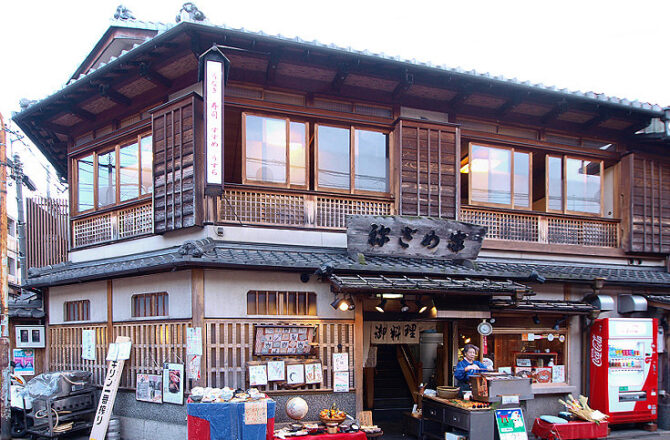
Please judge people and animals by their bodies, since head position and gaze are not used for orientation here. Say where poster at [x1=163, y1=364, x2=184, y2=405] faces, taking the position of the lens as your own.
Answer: facing the viewer and to the left of the viewer

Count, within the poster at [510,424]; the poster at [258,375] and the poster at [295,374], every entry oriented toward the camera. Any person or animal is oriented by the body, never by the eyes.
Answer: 3

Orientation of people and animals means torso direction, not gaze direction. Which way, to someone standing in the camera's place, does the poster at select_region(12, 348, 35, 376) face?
facing the viewer

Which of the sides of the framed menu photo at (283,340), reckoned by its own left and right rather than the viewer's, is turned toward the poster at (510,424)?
left

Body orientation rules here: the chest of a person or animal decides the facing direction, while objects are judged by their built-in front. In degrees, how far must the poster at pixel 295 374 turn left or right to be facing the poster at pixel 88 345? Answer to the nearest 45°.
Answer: approximately 135° to its right

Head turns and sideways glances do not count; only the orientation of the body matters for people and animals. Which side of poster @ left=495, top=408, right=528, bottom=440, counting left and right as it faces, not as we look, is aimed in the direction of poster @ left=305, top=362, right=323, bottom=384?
right

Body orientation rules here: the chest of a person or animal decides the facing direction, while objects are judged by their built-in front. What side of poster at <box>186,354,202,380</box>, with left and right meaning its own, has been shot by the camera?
front

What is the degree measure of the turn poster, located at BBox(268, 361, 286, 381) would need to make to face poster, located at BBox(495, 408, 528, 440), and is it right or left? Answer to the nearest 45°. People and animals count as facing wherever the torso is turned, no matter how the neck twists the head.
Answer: approximately 90° to its left

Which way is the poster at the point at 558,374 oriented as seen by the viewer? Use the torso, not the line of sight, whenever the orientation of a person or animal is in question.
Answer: toward the camera

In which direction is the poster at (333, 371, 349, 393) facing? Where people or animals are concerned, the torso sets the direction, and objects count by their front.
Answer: toward the camera

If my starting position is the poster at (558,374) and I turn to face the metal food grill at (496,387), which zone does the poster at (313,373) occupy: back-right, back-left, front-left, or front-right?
front-right
